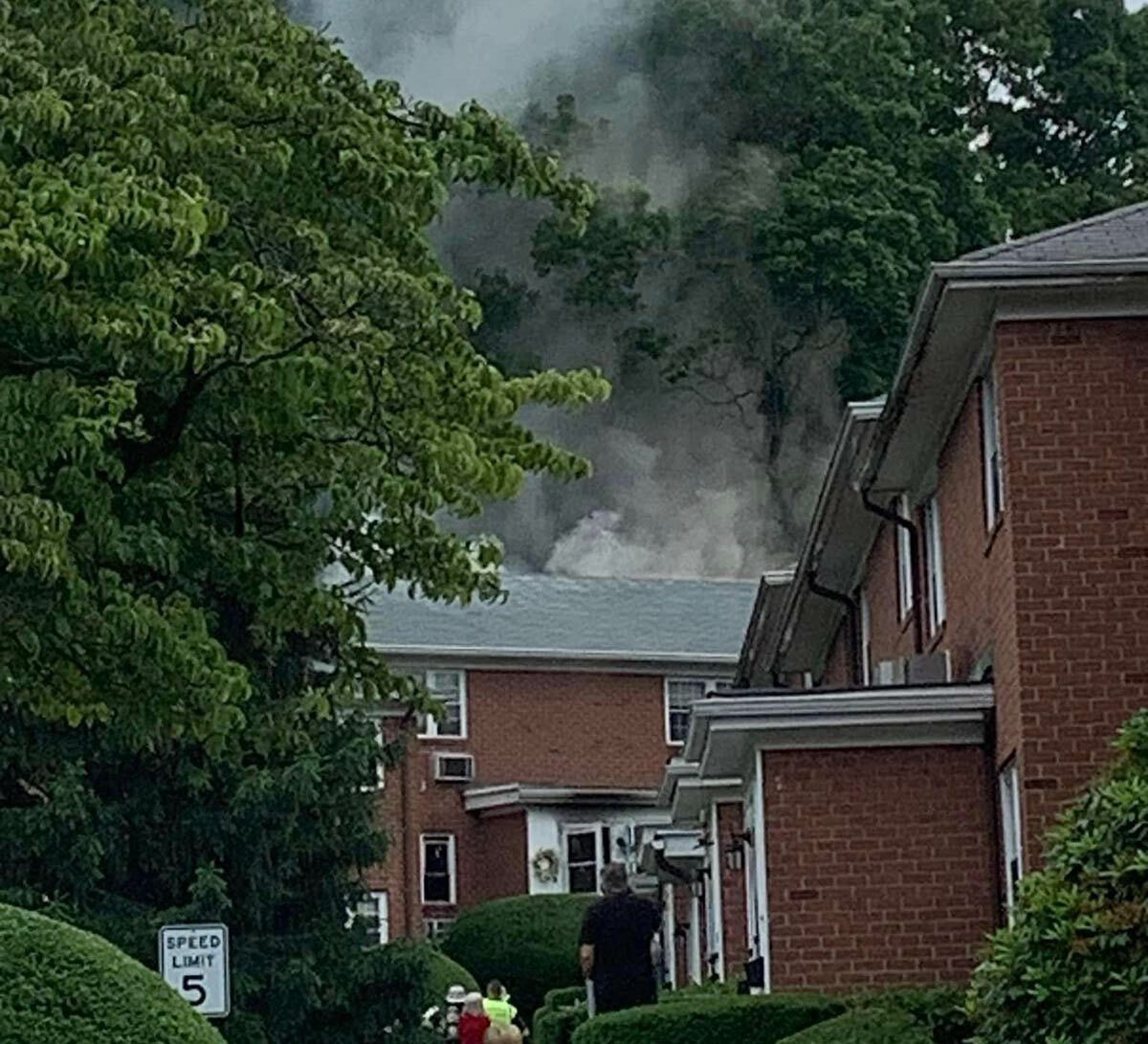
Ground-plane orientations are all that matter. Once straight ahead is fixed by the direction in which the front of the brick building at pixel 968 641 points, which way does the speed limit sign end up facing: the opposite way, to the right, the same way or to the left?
to the left

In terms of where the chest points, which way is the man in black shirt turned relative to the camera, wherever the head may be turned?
away from the camera

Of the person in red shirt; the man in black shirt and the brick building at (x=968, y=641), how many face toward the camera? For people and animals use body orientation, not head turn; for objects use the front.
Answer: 0

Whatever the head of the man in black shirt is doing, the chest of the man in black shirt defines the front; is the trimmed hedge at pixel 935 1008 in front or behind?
behind

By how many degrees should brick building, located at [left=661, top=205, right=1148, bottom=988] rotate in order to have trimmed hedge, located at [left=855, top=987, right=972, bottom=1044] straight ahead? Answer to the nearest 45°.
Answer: approximately 90° to its left

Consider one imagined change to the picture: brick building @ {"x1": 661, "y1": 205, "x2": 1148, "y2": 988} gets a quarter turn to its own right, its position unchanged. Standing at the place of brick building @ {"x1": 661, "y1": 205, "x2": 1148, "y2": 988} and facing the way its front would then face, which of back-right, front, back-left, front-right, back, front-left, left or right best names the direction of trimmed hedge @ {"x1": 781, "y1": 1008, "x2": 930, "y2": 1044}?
back

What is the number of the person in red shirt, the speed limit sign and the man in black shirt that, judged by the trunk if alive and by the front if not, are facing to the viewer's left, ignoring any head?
0

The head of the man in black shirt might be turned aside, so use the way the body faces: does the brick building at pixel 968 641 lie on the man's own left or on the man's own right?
on the man's own right

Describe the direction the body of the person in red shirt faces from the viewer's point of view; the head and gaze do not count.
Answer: away from the camera

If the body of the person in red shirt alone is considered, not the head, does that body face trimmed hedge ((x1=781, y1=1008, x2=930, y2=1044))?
no

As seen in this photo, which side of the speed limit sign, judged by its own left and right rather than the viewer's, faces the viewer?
front

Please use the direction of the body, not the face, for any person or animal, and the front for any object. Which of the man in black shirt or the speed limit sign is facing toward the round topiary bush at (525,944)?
the man in black shirt

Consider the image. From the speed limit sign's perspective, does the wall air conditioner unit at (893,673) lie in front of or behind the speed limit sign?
behind

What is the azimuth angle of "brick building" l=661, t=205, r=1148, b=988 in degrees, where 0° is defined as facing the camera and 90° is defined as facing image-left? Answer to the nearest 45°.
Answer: approximately 90°

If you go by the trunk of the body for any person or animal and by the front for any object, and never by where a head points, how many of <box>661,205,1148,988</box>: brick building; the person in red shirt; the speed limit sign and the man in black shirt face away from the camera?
2
